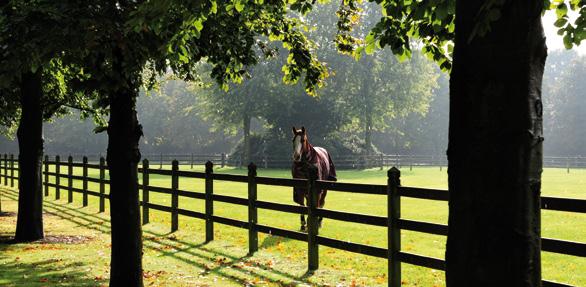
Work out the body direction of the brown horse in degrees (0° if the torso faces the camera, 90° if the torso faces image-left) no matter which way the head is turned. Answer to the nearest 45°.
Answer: approximately 45°
